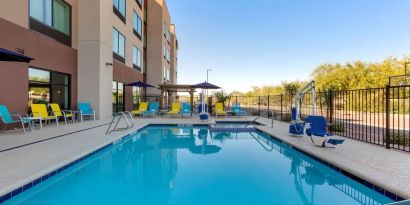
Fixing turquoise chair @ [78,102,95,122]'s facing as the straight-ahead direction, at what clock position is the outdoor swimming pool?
The outdoor swimming pool is roughly at 1 o'clock from the turquoise chair.

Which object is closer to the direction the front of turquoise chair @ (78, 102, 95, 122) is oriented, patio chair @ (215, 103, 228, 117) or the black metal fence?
the black metal fence

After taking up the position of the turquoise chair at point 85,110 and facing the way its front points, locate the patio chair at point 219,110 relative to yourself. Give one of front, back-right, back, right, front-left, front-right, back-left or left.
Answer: front-left

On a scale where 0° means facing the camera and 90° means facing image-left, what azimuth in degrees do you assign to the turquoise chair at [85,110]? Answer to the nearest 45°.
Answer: approximately 315°
